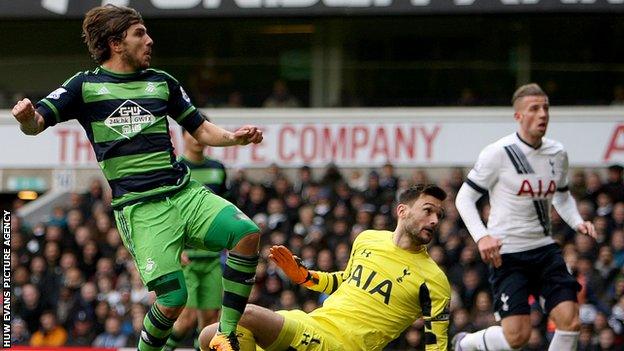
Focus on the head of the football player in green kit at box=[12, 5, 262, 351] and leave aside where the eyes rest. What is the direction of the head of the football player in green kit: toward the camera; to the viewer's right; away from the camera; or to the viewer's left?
to the viewer's right

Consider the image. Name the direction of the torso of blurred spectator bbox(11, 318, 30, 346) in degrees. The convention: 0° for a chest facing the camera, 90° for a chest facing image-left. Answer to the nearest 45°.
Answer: approximately 0°

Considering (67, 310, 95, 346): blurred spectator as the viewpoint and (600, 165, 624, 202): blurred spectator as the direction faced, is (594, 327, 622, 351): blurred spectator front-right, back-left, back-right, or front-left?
front-right

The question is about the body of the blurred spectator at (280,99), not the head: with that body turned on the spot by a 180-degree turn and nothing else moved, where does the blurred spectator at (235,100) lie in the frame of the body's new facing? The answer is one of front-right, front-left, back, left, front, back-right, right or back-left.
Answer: left

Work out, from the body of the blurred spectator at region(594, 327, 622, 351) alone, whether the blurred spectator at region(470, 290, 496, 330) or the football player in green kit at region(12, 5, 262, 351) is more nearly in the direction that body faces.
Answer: the football player in green kit

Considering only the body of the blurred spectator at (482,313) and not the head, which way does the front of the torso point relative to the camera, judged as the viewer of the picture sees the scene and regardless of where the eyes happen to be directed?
toward the camera

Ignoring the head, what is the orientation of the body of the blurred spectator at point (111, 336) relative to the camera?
toward the camera

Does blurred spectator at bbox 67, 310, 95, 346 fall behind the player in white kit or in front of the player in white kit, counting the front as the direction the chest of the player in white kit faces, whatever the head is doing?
behind

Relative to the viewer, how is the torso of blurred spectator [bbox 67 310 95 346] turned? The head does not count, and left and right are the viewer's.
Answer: facing the viewer

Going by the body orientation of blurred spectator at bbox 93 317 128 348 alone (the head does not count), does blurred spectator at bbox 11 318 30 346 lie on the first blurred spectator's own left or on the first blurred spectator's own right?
on the first blurred spectator's own right

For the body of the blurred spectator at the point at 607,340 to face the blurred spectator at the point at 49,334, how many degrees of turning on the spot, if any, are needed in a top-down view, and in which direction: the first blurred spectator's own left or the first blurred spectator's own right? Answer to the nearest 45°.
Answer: approximately 90° to the first blurred spectator's own right

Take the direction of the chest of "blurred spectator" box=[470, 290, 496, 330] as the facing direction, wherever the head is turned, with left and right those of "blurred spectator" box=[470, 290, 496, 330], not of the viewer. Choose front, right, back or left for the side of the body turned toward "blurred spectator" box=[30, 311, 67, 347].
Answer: right

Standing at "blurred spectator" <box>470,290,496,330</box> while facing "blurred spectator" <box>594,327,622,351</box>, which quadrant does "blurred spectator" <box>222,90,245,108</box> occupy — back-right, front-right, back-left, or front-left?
back-left

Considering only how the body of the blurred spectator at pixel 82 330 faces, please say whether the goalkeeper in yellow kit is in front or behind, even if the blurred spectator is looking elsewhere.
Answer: in front

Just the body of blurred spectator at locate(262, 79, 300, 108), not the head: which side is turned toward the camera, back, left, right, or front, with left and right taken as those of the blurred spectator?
front

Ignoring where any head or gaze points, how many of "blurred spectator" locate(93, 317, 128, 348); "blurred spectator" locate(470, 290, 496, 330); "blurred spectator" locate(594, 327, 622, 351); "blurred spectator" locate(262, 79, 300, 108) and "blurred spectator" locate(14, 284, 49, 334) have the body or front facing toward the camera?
5
